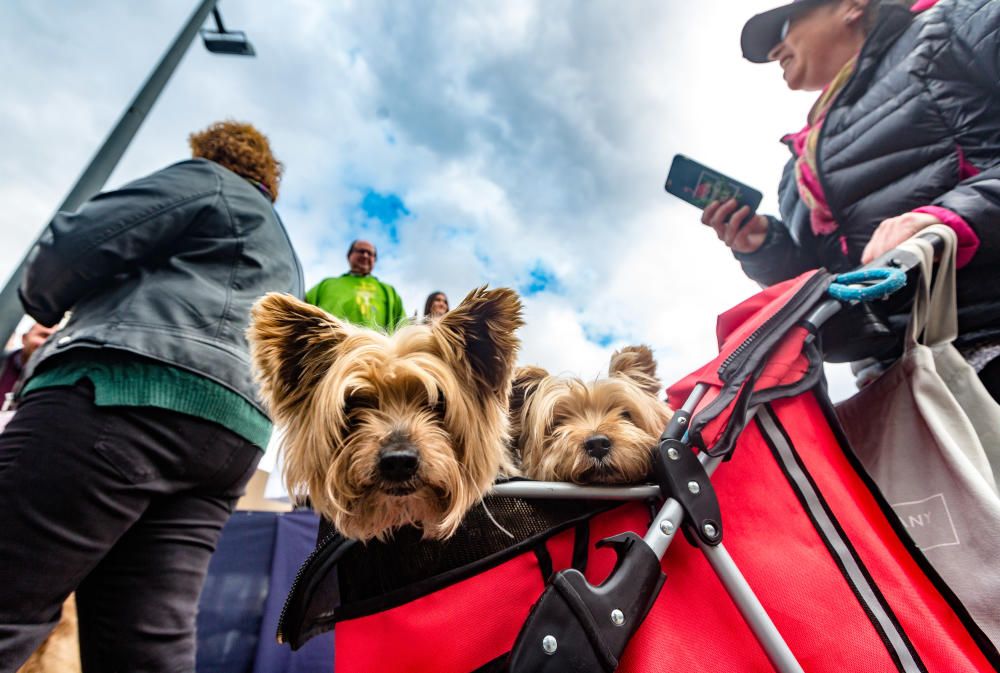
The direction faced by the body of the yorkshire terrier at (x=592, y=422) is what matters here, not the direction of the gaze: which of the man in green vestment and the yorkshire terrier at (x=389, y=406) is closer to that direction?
the yorkshire terrier

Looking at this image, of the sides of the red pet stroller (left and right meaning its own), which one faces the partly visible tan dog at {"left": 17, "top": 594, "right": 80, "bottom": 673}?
front

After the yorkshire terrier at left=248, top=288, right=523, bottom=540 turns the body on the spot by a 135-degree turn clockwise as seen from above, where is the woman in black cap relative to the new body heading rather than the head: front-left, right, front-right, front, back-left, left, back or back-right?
back-right

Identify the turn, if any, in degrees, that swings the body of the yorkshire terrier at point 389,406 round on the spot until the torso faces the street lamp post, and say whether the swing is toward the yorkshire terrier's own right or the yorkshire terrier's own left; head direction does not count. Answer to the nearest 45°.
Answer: approximately 135° to the yorkshire terrier's own right

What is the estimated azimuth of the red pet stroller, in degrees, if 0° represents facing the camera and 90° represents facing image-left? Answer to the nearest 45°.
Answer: approximately 90°

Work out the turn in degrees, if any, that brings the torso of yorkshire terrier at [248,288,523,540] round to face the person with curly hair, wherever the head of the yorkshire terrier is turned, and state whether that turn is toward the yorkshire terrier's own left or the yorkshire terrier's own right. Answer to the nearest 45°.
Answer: approximately 90° to the yorkshire terrier's own right

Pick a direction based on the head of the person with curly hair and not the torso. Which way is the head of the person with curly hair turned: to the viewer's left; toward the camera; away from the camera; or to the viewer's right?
away from the camera

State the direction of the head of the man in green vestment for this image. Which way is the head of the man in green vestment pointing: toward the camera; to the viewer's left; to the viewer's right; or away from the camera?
toward the camera

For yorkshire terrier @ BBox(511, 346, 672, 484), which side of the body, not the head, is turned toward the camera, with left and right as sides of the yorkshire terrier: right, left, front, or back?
front

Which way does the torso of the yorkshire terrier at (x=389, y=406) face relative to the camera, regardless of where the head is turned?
toward the camera

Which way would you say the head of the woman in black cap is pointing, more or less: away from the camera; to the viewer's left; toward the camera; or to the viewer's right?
to the viewer's left

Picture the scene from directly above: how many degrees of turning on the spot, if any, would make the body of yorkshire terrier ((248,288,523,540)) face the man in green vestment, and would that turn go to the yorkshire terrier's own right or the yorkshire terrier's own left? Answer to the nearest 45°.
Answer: approximately 180°

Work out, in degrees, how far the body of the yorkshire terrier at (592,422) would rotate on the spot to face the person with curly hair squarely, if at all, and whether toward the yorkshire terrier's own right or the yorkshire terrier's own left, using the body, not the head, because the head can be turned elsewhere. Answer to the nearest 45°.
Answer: approximately 45° to the yorkshire terrier's own right

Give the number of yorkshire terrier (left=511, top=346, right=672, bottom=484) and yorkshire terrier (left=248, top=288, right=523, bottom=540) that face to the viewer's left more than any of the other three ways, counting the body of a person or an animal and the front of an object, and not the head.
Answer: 0
